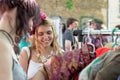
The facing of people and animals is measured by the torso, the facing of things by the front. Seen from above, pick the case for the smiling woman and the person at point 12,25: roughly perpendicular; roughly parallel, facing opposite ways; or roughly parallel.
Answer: roughly perpendicular

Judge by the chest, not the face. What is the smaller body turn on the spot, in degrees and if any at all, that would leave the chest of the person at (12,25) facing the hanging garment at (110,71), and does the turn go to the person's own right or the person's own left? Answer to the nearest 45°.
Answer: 0° — they already face it

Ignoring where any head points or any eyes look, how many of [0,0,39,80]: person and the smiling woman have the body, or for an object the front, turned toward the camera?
1

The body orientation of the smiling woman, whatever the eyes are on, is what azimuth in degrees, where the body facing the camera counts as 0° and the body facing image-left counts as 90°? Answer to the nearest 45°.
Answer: approximately 0°

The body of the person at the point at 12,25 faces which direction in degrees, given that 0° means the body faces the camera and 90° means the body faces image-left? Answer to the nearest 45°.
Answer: approximately 270°
